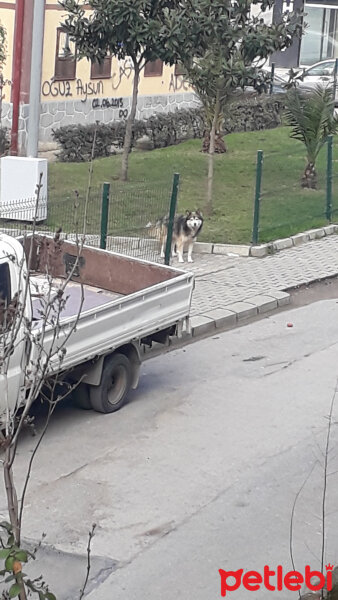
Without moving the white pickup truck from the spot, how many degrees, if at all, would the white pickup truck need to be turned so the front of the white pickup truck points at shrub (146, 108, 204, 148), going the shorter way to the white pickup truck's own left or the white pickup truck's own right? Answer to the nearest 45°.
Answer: approximately 135° to the white pickup truck's own right

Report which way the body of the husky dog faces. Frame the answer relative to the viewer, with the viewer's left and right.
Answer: facing the viewer and to the right of the viewer

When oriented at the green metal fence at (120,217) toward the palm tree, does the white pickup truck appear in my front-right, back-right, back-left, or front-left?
back-right

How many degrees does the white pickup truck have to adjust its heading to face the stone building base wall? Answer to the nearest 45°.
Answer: approximately 135° to its right

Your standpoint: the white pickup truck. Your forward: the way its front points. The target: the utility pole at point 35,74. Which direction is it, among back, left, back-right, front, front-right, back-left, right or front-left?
back-right

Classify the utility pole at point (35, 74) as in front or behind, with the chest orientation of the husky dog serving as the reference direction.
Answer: behind

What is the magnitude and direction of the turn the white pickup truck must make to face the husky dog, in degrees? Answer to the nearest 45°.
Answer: approximately 135° to its right

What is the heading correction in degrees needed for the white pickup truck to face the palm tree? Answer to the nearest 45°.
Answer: approximately 135° to its right

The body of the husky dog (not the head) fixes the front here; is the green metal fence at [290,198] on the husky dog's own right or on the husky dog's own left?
on the husky dog's own left

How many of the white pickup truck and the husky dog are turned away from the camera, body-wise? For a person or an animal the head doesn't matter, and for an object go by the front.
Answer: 0
